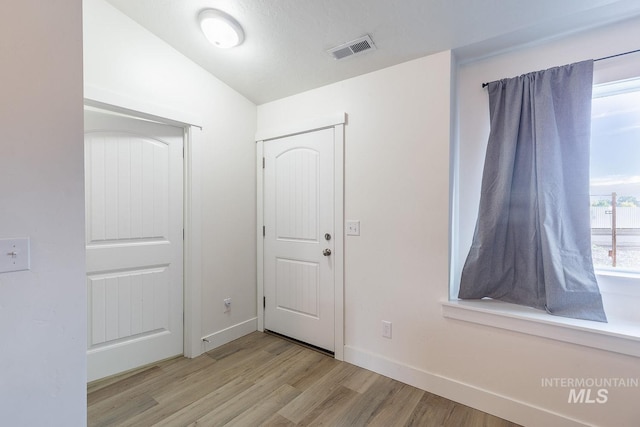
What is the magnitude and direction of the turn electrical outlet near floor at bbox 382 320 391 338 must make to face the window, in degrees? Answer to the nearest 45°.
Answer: approximately 135° to its left

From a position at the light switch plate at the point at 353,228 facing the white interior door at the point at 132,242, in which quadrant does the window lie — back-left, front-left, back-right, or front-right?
back-left

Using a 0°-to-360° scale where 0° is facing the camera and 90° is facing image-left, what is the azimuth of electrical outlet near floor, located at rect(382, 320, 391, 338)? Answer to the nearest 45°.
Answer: approximately 45°

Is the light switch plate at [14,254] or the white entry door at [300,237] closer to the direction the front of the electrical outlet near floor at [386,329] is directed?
the light switch plate

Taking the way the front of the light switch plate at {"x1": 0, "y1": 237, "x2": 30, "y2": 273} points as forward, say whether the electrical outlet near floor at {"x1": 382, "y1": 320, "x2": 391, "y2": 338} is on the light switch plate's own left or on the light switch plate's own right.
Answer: on the light switch plate's own left

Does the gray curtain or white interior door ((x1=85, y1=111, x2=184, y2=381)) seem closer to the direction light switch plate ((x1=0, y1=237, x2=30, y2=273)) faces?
the gray curtain

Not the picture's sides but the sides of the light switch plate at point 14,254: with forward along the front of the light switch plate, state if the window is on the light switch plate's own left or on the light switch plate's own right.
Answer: on the light switch plate's own left

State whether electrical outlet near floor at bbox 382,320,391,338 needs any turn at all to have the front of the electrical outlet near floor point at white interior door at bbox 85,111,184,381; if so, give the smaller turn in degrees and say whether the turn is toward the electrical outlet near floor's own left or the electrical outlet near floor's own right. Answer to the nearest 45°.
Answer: approximately 45° to the electrical outlet near floor's own right

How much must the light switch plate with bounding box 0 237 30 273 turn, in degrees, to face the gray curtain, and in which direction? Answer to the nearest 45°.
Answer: approximately 45° to its left
